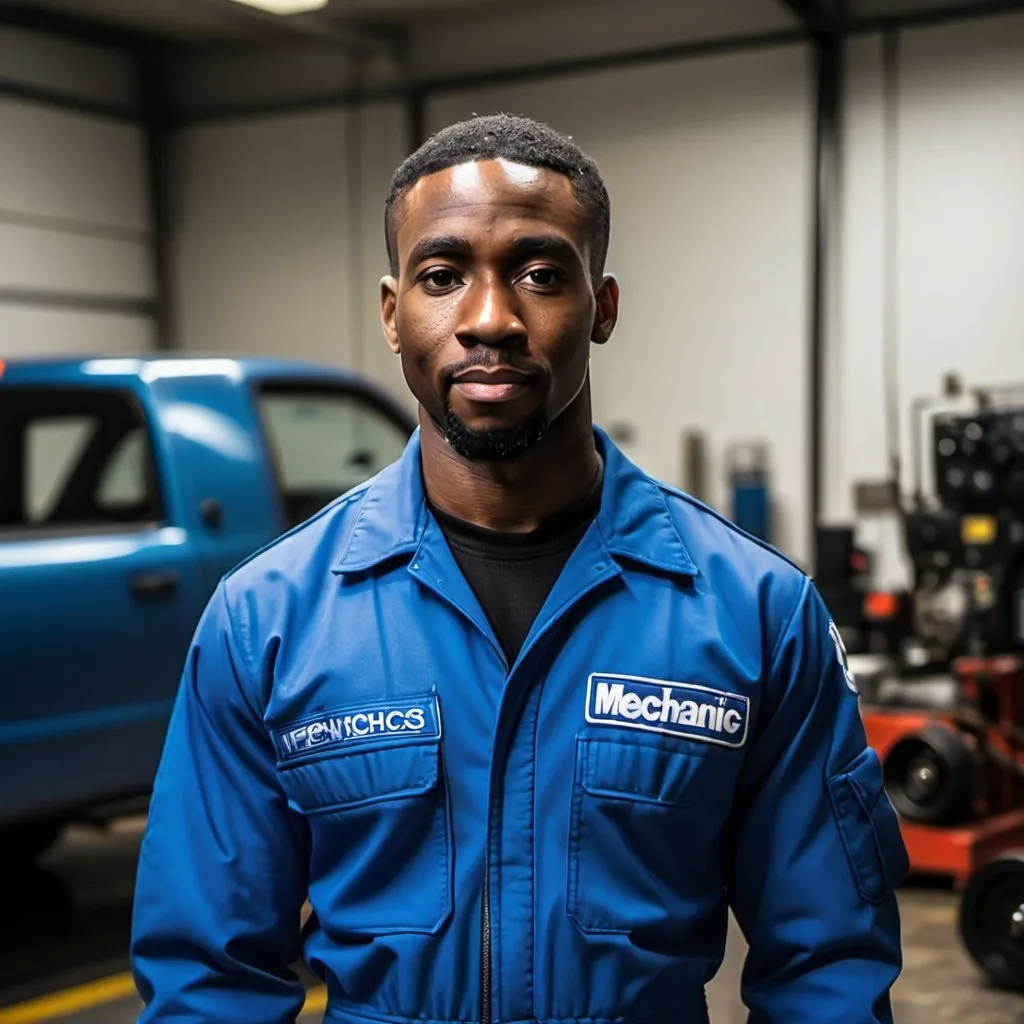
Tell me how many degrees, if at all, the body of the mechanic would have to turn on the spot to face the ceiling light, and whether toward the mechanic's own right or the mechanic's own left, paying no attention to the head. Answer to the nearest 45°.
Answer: approximately 180°

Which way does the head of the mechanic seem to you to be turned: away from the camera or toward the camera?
toward the camera

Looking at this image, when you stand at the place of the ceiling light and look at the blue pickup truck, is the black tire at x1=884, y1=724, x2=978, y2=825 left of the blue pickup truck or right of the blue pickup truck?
left

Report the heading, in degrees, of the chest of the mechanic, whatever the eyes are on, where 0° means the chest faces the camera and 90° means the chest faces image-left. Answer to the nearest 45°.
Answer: approximately 0°

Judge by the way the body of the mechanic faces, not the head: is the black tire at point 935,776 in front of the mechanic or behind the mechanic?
behind

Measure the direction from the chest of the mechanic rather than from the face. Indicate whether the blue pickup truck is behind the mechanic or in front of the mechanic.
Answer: behind

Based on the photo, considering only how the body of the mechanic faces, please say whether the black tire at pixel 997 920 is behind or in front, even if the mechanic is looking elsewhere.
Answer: behind
